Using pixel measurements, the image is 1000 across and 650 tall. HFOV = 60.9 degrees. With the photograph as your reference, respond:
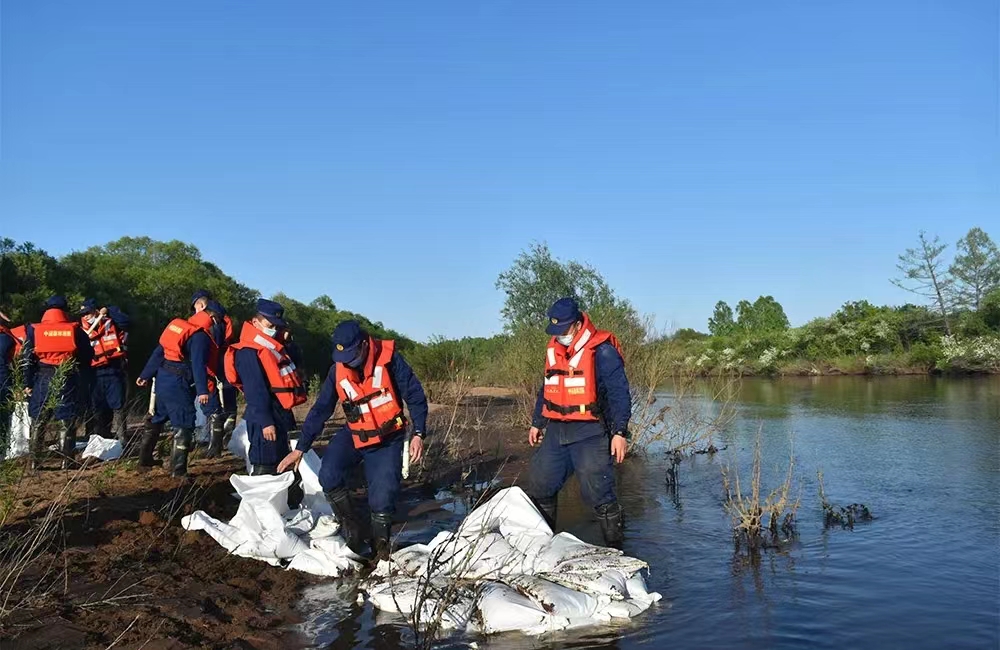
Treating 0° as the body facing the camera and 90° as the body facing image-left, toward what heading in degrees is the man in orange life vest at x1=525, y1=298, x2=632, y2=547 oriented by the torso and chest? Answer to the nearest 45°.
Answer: approximately 45°

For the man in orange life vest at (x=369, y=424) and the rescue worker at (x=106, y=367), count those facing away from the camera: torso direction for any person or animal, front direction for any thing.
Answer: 0

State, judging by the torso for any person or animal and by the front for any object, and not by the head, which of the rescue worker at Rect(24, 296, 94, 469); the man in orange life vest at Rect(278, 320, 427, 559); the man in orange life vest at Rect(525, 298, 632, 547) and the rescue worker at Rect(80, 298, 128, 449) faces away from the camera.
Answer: the rescue worker at Rect(24, 296, 94, 469)

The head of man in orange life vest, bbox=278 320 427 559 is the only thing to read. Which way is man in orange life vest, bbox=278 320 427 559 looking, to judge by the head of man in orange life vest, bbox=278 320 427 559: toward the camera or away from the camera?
toward the camera

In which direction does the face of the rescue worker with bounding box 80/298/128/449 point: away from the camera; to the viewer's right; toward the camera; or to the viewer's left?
toward the camera

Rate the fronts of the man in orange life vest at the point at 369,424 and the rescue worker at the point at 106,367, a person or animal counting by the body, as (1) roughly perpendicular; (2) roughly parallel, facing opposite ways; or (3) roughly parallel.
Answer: roughly parallel

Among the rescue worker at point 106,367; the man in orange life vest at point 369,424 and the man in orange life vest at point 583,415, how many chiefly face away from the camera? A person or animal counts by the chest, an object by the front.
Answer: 0

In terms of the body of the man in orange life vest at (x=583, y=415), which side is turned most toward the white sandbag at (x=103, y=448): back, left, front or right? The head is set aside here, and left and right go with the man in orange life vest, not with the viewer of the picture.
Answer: right

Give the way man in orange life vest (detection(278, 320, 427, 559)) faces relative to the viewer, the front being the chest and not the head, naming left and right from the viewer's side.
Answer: facing the viewer and to the left of the viewer

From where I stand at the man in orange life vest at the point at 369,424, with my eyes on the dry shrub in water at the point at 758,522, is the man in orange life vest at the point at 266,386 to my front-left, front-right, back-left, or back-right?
back-left

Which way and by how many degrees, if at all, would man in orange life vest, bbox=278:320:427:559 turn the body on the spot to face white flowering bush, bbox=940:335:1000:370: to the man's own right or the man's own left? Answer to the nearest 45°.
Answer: approximately 180°

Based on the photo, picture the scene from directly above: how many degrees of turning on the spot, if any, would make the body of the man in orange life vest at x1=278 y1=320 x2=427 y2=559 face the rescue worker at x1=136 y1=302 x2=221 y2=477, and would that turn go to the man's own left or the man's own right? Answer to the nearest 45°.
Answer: approximately 90° to the man's own right

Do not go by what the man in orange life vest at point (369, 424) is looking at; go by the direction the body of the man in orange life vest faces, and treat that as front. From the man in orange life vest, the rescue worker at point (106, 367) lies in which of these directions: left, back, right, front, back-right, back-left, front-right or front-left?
right

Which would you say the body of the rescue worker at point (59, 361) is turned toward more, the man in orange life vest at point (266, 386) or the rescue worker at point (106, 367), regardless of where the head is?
the rescue worker
